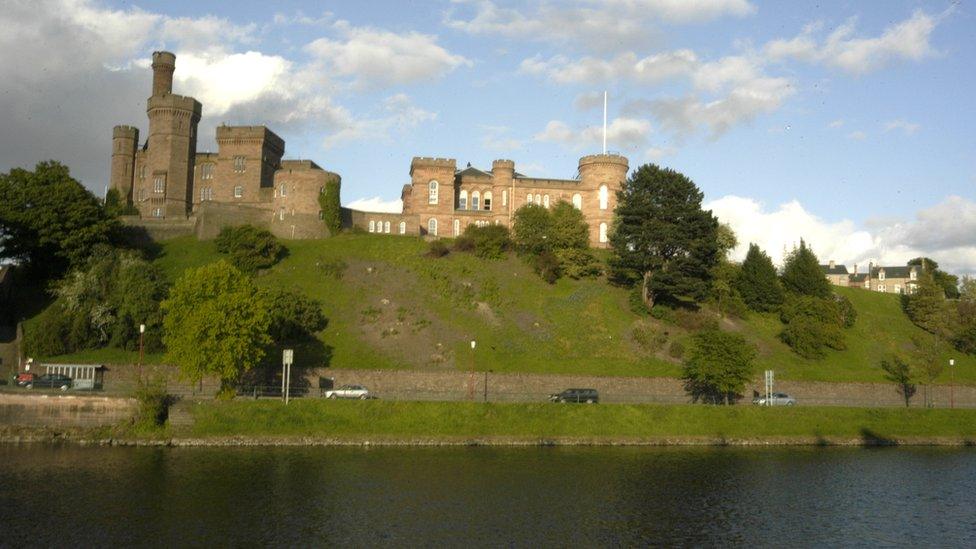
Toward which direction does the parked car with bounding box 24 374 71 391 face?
to the viewer's left
